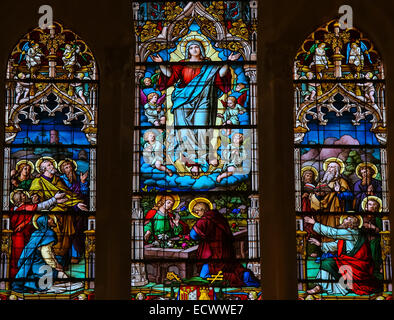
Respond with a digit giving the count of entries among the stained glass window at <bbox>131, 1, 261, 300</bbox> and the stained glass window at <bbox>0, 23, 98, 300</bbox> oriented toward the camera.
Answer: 2

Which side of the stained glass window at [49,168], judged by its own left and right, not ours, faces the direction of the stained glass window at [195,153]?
left

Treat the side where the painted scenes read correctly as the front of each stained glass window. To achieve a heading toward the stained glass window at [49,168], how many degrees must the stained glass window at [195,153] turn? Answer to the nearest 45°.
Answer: approximately 90° to its right

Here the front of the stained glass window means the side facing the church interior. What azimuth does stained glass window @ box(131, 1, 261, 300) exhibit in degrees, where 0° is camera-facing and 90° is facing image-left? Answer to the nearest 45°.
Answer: approximately 0°
